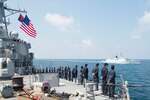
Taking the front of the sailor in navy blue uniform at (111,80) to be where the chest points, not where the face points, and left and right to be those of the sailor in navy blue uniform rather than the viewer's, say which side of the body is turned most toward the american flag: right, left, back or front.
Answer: left

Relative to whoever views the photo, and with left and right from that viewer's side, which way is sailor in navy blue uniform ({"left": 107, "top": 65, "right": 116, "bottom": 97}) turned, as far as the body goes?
facing away from the viewer and to the right of the viewer
